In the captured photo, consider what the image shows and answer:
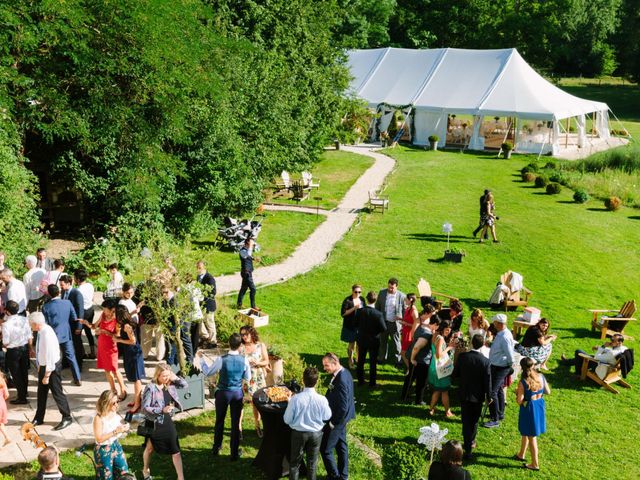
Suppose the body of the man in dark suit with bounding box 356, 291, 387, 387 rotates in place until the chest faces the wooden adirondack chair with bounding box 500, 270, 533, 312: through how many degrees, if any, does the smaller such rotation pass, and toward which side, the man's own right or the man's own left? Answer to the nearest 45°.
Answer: approximately 45° to the man's own right

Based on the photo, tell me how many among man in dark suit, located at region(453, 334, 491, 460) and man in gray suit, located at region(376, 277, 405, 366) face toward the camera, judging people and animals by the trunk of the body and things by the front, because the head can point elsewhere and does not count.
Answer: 1

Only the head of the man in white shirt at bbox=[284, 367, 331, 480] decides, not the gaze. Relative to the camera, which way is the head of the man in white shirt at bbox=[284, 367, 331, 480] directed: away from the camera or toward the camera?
away from the camera

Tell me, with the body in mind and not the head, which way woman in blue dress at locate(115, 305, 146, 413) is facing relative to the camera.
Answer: to the viewer's left

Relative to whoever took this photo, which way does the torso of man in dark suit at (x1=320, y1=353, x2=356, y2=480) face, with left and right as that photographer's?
facing to the left of the viewer
